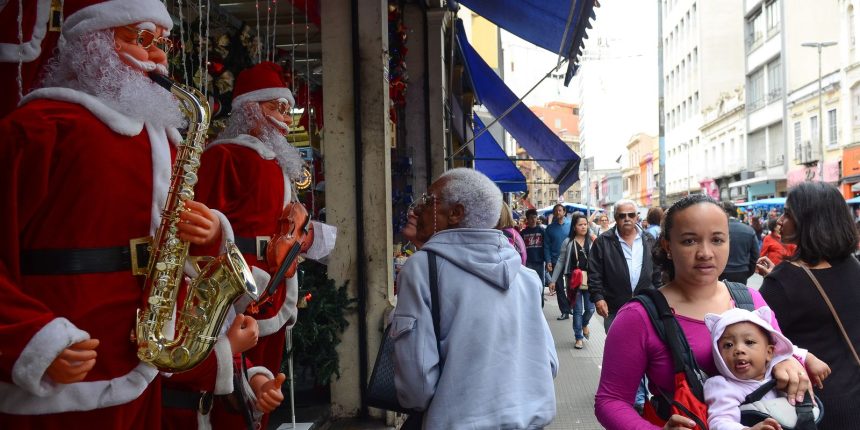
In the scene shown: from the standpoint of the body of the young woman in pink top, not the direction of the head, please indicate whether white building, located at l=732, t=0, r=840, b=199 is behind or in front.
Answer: behind

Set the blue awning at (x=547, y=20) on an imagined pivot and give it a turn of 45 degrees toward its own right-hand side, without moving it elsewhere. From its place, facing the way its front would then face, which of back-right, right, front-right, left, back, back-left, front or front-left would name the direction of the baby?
front-right

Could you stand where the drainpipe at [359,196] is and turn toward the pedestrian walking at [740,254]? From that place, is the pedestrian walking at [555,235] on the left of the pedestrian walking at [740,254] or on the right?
left

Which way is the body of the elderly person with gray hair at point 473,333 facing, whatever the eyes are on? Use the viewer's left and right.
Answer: facing away from the viewer and to the left of the viewer

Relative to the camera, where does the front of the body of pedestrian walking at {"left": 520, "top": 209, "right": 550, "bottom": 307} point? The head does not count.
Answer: toward the camera

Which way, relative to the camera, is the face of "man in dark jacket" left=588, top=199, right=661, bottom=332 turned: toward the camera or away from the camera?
toward the camera

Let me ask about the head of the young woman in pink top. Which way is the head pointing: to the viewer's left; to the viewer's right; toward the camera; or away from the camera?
toward the camera

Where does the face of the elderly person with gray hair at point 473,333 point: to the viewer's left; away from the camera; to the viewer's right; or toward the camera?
to the viewer's left

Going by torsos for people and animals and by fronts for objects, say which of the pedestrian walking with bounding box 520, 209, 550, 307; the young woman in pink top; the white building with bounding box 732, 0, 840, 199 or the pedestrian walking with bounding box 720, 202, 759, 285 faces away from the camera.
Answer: the pedestrian walking with bounding box 720, 202, 759, 285

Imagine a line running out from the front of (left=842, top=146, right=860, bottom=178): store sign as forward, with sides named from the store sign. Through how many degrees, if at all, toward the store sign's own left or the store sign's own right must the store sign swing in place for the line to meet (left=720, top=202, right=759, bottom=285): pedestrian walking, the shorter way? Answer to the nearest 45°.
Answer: approximately 45° to the store sign's own left

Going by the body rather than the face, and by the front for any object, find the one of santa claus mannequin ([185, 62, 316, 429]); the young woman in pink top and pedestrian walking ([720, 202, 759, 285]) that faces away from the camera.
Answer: the pedestrian walking

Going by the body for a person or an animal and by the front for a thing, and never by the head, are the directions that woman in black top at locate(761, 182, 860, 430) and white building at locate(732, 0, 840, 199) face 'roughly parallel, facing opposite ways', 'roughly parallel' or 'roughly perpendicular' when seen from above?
roughly perpendicular

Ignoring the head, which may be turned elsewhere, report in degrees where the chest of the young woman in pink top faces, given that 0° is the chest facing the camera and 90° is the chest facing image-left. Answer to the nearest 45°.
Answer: approximately 0°

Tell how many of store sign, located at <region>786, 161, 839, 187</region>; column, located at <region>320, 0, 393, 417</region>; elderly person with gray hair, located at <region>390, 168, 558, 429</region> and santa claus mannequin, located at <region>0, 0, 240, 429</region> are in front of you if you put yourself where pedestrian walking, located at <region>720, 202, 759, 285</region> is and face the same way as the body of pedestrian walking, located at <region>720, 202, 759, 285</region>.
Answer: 1

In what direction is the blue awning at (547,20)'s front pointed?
to the viewer's right

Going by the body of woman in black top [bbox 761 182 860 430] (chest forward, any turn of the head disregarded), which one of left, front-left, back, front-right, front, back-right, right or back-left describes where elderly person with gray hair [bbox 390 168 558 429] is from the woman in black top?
left

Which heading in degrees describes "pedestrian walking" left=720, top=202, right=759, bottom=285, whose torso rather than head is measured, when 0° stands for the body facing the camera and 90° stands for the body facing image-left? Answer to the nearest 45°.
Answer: approximately 180°
